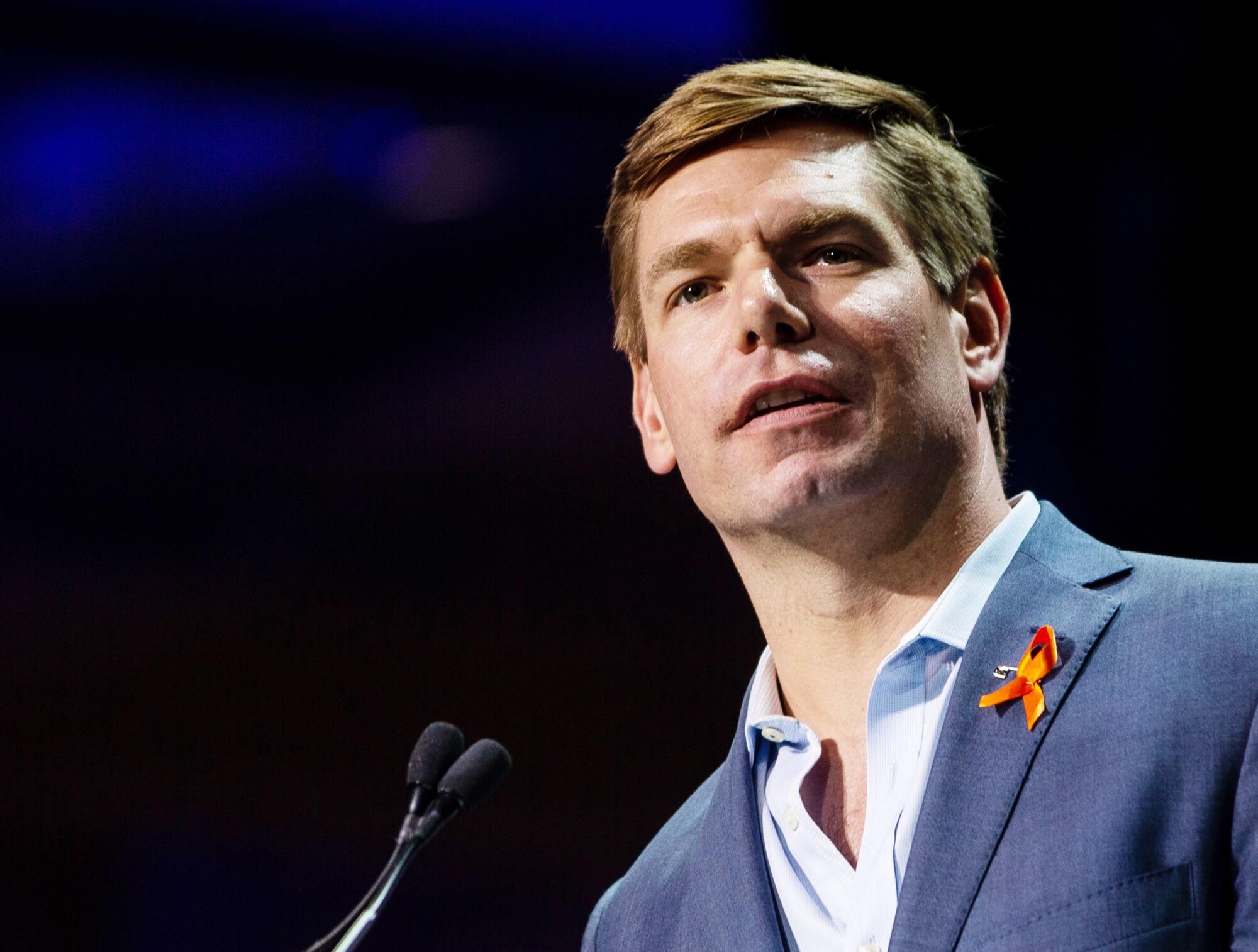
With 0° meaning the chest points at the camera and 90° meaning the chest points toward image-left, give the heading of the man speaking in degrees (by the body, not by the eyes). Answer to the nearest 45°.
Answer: approximately 45°

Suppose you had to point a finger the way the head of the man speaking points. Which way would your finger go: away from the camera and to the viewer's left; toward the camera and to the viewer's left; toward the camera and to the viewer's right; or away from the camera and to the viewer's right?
toward the camera and to the viewer's left
